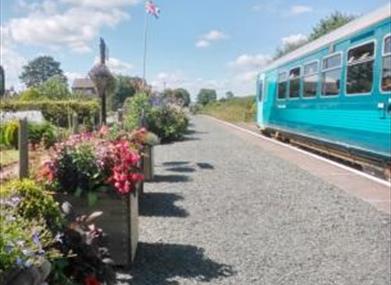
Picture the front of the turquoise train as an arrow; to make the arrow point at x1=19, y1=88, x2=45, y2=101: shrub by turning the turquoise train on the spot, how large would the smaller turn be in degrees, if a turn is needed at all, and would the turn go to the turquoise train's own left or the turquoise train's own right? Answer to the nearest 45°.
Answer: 0° — it already faces it

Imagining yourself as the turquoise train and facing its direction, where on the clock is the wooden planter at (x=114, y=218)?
The wooden planter is roughly at 8 o'clock from the turquoise train.

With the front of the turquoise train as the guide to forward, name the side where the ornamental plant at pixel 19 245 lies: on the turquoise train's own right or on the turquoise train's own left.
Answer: on the turquoise train's own left

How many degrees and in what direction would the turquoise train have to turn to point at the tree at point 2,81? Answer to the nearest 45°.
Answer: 0° — it already faces it

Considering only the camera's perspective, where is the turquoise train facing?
facing away from the viewer and to the left of the viewer

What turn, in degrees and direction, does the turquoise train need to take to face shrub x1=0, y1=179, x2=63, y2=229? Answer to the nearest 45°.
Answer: approximately 135° to its left

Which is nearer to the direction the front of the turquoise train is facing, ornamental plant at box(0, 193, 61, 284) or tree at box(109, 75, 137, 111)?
the tree
